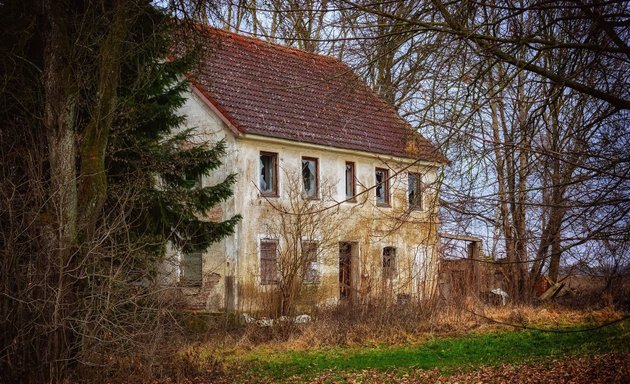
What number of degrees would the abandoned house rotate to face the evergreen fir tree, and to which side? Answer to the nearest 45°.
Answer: approximately 45° to its right

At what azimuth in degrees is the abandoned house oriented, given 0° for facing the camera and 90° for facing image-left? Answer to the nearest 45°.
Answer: approximately 315°
